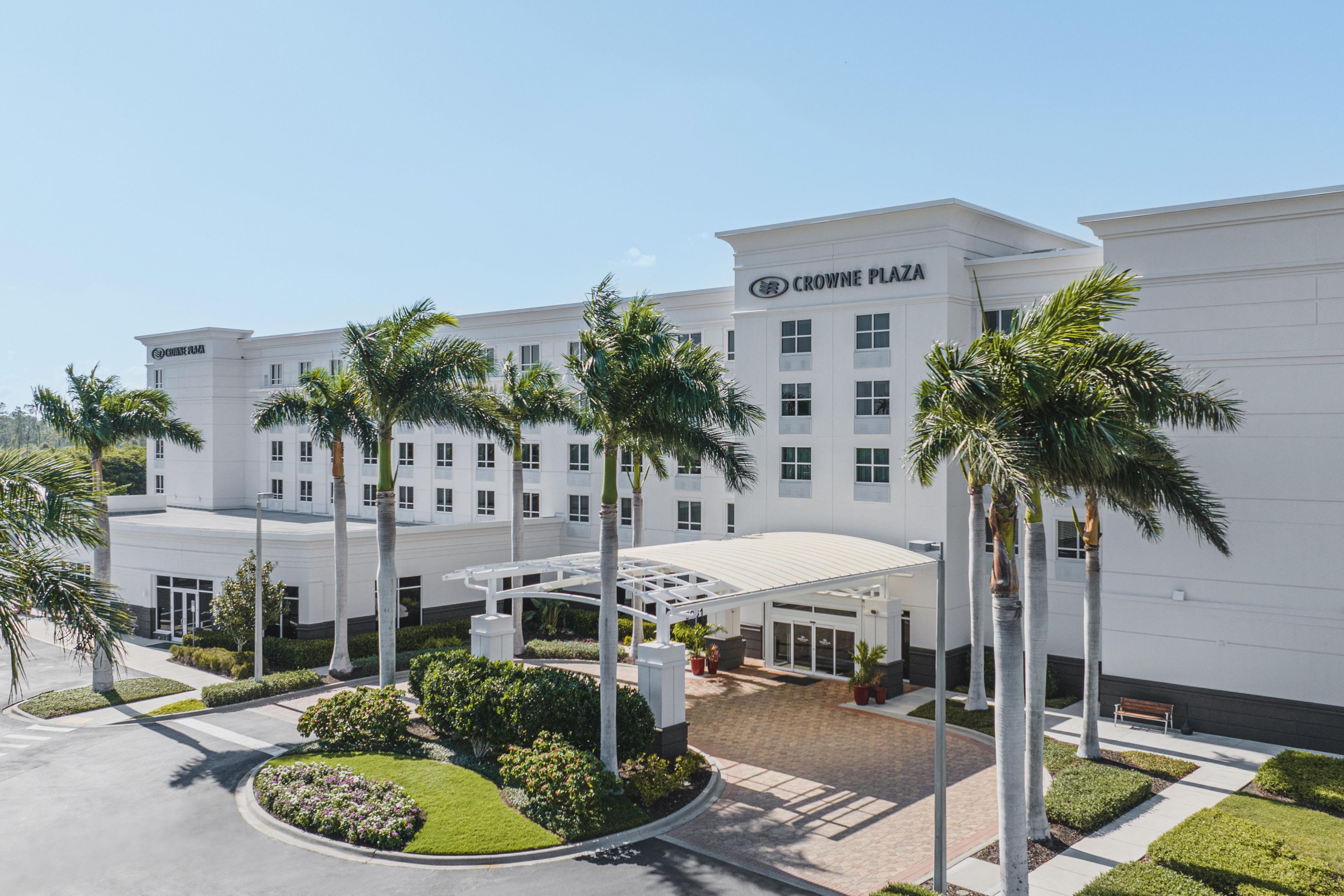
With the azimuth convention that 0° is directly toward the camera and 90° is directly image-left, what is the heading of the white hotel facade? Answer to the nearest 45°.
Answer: approximately 45°

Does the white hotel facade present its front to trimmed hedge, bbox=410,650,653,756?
yes

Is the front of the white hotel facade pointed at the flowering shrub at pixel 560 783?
yes

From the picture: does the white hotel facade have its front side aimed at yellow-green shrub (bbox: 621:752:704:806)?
yes

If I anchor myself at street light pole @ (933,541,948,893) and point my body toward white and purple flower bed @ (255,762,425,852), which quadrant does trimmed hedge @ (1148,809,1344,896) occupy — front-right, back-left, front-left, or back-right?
back-right

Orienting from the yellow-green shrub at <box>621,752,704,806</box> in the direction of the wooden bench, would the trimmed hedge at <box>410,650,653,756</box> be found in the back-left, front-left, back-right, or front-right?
back-left

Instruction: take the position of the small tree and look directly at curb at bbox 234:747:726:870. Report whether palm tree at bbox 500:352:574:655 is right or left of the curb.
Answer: left

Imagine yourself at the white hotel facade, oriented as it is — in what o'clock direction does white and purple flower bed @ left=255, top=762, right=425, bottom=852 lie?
The white and purple flower bed is roughly at 12 o'clock from the white hotel facade.

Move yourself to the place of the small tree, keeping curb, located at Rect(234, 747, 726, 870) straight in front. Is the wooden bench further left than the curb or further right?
left
